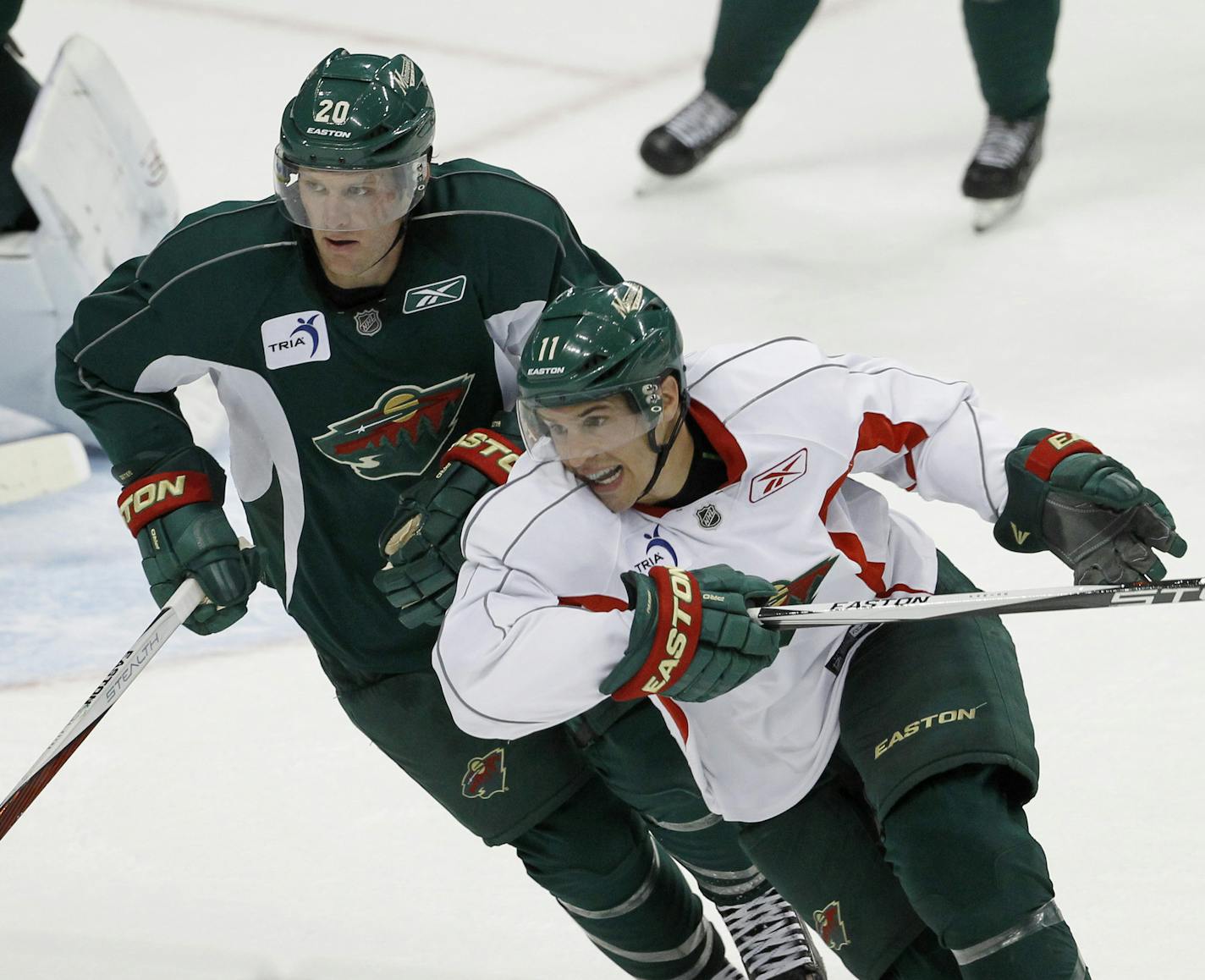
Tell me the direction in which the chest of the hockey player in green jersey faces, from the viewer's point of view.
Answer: toward the camera

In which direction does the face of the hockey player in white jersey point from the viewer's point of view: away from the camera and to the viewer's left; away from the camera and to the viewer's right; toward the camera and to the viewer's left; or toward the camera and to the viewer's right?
toward the camera and to the viewer's left

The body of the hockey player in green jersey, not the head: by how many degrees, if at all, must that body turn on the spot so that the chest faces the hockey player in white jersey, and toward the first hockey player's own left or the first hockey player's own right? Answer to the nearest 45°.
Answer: approximately 45° to the first hockey player's own left
